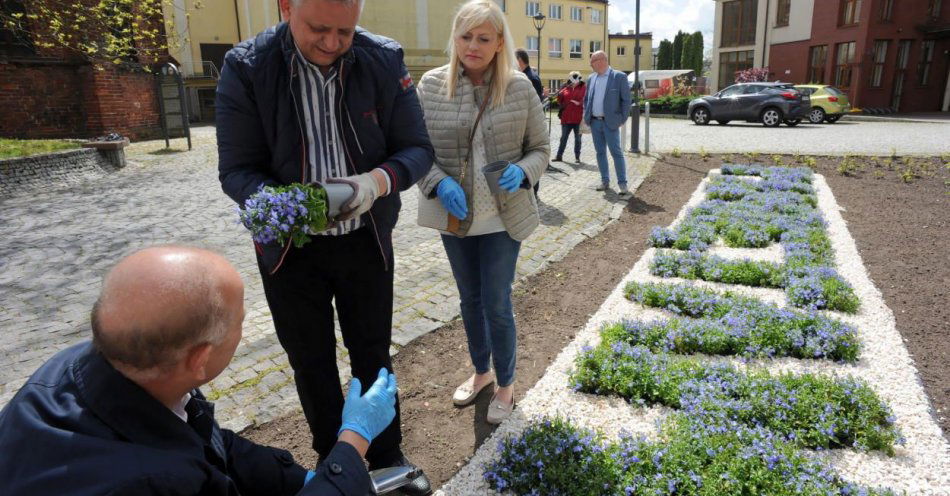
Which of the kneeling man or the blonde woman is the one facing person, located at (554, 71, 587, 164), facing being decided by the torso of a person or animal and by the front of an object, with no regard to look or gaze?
the kneeling man

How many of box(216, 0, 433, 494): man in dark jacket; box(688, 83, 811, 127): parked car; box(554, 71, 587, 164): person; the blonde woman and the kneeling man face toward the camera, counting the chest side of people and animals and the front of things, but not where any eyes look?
3

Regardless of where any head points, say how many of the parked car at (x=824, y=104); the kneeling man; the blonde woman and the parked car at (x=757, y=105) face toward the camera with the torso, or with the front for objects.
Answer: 1

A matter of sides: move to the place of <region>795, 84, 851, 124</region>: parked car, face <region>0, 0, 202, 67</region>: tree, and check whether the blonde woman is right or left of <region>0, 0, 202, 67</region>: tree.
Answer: left

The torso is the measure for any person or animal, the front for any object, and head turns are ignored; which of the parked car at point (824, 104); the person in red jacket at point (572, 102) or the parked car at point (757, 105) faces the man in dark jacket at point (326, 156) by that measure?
the person in red jacket

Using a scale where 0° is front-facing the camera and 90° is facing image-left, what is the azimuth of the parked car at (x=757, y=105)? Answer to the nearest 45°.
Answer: approximately 135°

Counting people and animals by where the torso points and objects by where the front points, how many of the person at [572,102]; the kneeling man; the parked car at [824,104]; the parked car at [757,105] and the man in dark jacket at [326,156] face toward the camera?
2

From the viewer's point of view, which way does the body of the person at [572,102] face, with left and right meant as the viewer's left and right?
facing the viewer

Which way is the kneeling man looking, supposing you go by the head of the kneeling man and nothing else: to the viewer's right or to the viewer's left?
to the viewer's right

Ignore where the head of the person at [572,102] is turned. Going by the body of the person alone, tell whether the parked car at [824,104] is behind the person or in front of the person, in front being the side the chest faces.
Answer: behind

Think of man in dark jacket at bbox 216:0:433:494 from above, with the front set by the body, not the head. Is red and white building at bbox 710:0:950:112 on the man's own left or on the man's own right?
on the man's own left

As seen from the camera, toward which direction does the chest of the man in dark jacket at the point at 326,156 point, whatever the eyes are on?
toward the camera

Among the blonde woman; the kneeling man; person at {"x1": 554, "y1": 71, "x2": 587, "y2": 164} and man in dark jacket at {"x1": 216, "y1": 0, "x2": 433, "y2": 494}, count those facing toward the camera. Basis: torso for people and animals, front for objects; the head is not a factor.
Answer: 3

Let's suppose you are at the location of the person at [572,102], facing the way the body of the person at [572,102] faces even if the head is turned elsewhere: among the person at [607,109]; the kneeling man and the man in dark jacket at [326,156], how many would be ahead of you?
3

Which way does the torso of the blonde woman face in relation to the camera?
toward the camera
